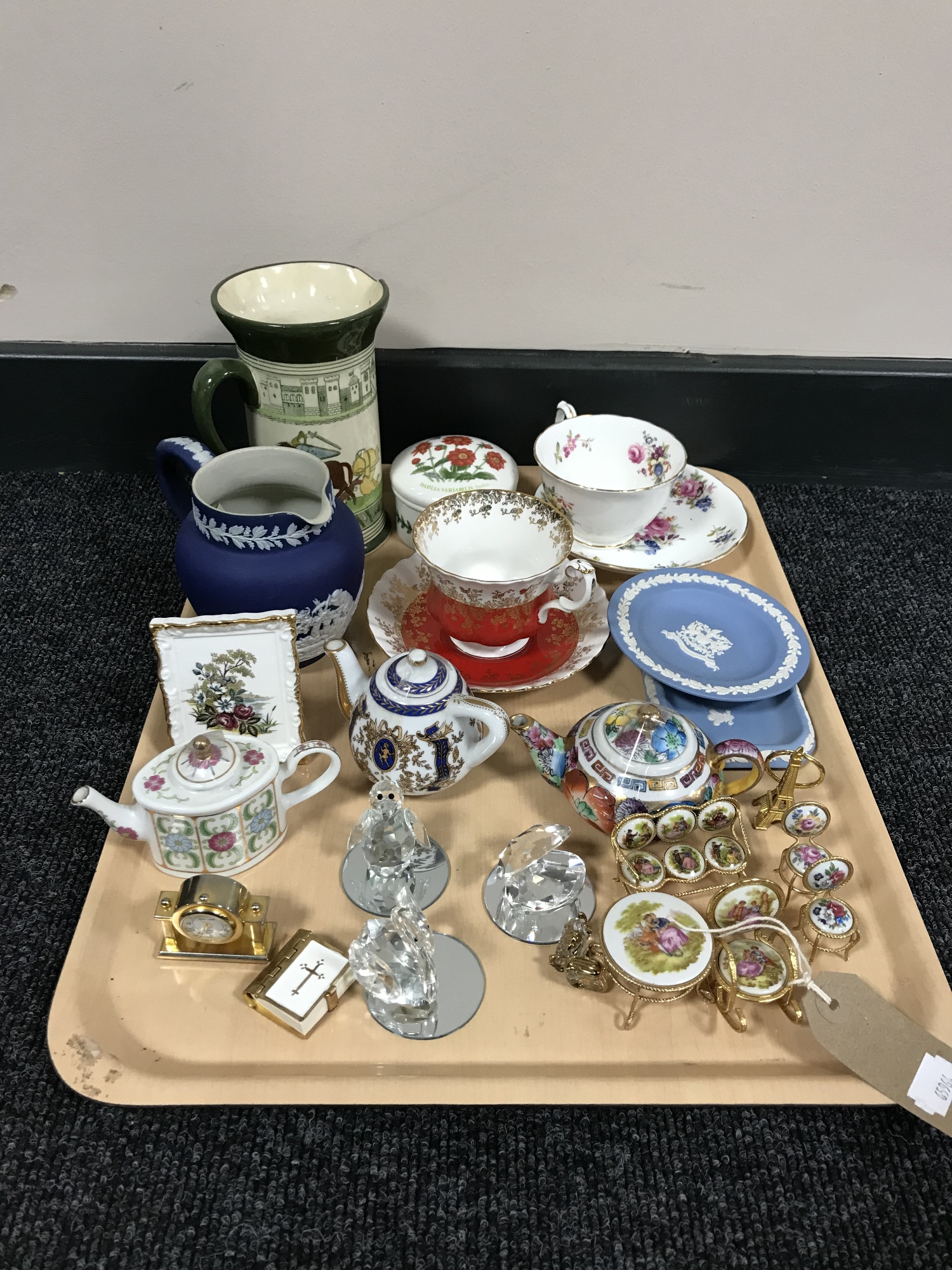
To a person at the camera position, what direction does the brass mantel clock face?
facing the viewer

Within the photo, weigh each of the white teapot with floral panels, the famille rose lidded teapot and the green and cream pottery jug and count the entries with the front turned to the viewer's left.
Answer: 2

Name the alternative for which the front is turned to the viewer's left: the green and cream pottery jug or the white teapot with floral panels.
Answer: the white teapot with floral panels

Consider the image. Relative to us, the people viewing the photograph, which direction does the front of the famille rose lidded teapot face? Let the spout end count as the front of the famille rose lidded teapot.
facing to the left of the viewer

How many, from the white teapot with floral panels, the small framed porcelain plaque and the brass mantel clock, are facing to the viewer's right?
0

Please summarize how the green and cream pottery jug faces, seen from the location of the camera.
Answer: facing to the right of the viewer

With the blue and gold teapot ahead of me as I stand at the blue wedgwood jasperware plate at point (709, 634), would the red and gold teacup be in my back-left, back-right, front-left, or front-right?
front-right

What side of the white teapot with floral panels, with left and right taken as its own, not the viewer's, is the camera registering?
left

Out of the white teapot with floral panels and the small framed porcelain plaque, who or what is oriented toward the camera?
the small framed porcelain plaque

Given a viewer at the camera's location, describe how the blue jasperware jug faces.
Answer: facing the viewer and to the right of the viewer

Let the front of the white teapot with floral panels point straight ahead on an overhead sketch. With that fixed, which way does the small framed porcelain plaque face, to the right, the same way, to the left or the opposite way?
to the left
